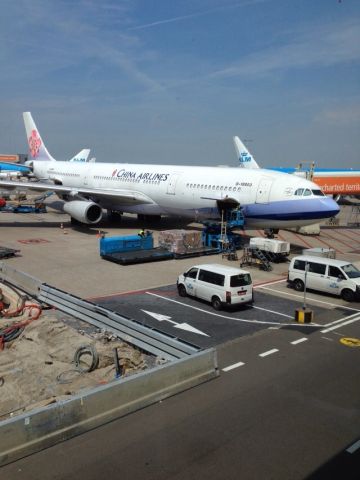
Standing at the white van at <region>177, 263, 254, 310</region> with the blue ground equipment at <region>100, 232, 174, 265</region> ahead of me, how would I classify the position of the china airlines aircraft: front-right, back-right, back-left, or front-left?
front-right

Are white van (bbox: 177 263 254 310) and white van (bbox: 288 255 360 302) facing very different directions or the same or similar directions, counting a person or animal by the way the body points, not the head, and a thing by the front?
very different directions

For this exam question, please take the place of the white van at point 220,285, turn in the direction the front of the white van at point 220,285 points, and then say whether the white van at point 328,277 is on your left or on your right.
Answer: on your right

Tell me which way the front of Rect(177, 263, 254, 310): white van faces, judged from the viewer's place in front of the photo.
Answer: facing away from the viewer and to the left of the viewer

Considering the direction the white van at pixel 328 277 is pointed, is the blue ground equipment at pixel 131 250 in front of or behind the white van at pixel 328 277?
behind

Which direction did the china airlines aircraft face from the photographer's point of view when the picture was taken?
facing the viewer and to the right of the viewer

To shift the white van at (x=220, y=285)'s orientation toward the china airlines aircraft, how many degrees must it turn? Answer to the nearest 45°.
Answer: approximately 45° to its right

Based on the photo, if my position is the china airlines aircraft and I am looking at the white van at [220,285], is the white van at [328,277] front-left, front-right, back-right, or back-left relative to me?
front-left

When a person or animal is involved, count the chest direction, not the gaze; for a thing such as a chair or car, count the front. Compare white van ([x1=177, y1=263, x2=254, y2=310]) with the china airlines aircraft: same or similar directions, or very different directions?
very different directions

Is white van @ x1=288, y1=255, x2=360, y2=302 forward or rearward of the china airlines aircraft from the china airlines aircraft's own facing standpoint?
forward

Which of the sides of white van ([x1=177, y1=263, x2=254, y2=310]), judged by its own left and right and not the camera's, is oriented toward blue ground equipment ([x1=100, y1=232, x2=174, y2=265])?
front

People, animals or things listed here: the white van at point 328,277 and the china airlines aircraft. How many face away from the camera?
0

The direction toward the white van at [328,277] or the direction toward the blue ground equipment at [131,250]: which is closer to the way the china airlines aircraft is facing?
the white van
